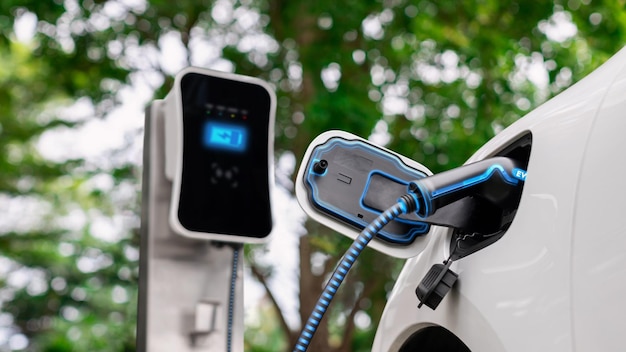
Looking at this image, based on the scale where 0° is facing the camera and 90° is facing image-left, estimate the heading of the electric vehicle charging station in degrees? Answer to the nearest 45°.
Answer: approximately 315°

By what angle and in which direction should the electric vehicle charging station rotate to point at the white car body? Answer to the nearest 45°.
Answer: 0° — it already faces it

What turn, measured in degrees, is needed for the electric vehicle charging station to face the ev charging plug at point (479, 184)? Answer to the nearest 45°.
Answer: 0° — it already faces it
